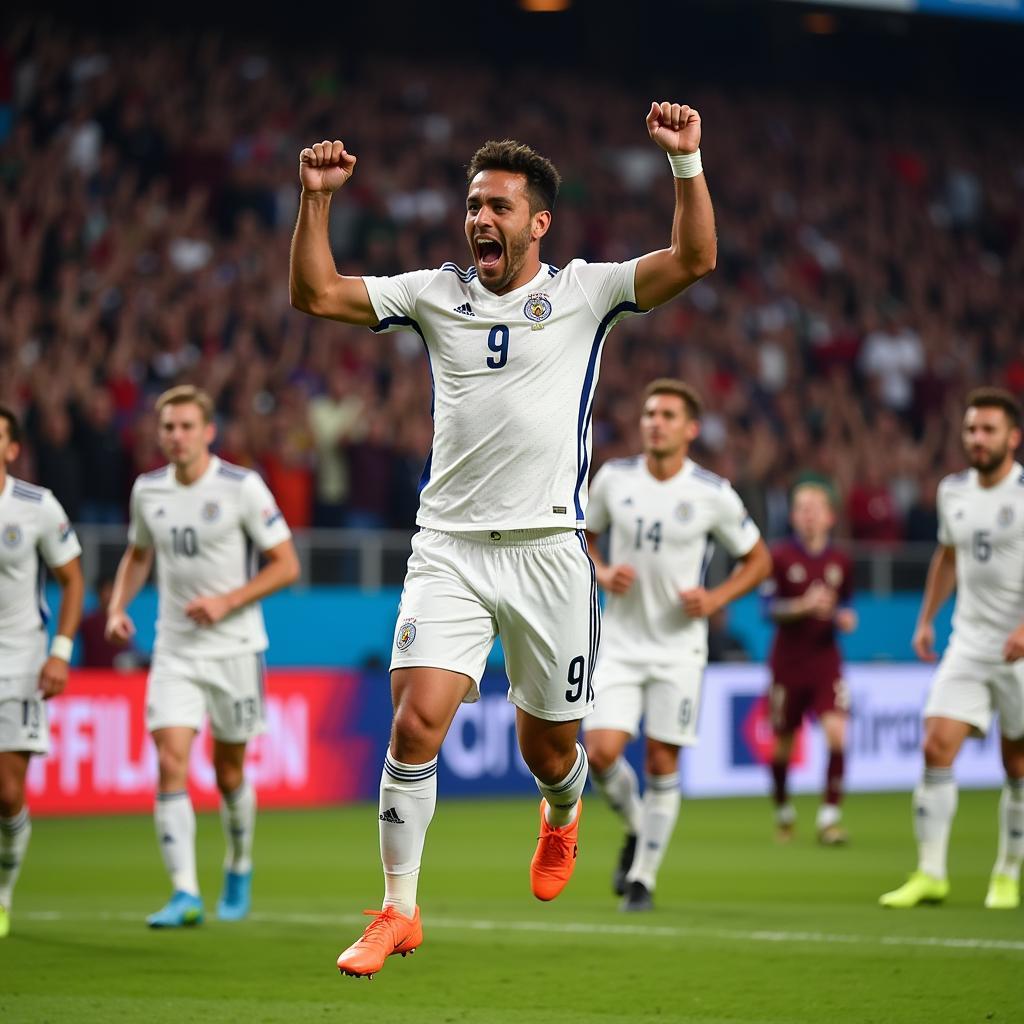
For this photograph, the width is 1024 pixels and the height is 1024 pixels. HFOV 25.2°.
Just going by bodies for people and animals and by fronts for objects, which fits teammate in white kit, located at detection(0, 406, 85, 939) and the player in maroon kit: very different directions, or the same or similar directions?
same or similar directions

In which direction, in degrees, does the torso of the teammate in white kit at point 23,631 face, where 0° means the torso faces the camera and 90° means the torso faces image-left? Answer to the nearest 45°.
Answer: approximately 0°

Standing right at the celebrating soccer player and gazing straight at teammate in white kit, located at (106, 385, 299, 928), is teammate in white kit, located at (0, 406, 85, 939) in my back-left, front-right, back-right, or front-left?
front-left

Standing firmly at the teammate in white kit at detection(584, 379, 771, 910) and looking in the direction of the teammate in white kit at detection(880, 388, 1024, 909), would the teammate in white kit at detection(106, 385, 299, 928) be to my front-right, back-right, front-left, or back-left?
back-right

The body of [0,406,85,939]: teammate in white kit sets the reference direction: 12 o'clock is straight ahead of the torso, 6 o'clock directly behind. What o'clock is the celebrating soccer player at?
The celebrating soccer player is roughly at 11 o'clock from the teammate in white kit.

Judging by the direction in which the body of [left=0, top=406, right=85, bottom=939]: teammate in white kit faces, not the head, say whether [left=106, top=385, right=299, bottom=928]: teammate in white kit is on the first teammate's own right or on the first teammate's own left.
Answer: on the first teammate's own left

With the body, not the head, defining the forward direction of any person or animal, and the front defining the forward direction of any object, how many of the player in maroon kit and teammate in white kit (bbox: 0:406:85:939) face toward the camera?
2

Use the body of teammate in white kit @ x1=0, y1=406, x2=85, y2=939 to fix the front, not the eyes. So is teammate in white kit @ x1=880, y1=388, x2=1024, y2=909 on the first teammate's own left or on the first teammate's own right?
on the first teammate's own left

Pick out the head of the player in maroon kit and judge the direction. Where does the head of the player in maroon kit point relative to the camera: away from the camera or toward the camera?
toward the camera

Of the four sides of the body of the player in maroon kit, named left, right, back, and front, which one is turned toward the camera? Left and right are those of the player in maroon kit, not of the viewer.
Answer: front

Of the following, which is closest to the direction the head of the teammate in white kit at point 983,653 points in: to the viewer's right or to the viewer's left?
to the viewer's left

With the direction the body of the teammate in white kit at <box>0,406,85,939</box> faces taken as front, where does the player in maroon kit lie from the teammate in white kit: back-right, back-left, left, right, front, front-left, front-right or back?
back-left
